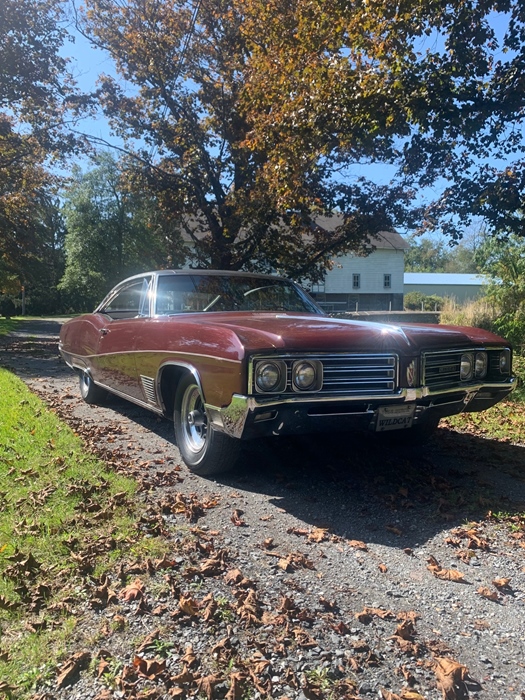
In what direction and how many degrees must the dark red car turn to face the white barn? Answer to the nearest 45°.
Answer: approximately 135° to its left

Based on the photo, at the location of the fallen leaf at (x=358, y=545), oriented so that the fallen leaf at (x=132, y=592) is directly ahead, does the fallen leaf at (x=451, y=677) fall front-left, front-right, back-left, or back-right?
front-left

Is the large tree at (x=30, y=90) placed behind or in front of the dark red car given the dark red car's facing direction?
behind

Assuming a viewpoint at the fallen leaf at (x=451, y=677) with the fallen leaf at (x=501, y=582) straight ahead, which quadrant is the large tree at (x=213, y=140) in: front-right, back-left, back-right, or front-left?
front-left

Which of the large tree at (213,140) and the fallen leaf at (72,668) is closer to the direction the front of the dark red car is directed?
the fallen leaf

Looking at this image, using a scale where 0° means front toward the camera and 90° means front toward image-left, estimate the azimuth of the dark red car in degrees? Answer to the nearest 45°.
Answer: approximately 315°

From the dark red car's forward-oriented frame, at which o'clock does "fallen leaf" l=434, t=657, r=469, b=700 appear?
The fallen leaf is roughly at 1 o'clock from the dark red car.

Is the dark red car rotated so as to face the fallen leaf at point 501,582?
yes

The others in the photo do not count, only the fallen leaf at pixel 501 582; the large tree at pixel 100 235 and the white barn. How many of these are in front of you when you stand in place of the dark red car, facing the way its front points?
1

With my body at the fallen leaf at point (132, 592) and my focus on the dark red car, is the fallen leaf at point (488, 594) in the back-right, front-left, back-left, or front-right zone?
front-right

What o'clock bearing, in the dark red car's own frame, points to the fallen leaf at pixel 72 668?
The fallen leaf is roughly at 2 o'clock from the dark red car.

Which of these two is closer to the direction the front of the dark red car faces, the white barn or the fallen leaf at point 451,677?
the fallen leaf

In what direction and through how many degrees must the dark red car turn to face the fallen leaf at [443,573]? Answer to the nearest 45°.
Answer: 0° — it already faces it

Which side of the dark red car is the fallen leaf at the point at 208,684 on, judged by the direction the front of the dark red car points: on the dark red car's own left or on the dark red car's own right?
on the dark red car's own right

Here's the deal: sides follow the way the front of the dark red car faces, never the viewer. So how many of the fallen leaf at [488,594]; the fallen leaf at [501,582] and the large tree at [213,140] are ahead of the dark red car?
2

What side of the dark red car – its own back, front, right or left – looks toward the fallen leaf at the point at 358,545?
front

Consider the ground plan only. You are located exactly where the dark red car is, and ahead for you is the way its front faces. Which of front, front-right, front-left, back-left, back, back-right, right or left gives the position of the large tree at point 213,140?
back-left
